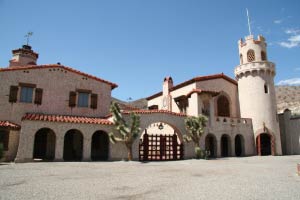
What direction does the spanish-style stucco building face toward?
toward the camera
